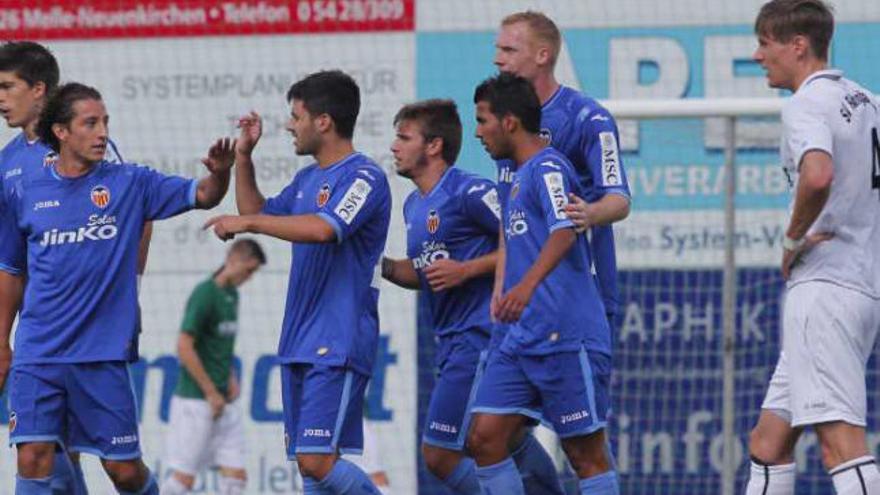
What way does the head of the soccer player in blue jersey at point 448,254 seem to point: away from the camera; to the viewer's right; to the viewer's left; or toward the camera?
to the viewer's left

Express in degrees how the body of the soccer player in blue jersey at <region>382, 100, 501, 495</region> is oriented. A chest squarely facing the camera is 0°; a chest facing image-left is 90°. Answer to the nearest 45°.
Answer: approximately 45°

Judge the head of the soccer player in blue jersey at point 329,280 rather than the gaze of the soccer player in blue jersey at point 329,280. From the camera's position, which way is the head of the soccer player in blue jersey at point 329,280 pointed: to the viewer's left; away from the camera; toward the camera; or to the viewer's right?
to the viewer's left

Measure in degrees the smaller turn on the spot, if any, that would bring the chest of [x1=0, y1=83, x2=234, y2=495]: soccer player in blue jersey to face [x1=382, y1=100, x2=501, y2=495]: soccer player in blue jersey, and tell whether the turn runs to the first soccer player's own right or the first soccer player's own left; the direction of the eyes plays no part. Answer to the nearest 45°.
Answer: approximately 90° to the first soccer player's own left

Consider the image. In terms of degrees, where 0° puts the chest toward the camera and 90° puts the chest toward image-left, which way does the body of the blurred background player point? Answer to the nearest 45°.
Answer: approximately 315°

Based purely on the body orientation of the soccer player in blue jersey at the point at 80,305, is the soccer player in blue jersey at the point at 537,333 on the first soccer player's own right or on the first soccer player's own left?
on the first soccer player's own left

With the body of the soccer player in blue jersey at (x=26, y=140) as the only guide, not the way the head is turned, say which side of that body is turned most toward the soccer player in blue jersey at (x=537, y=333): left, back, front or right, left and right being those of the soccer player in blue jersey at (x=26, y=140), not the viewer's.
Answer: left

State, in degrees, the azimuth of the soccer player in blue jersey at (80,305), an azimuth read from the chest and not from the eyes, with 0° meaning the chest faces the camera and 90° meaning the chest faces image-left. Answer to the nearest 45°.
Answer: approximately 0°

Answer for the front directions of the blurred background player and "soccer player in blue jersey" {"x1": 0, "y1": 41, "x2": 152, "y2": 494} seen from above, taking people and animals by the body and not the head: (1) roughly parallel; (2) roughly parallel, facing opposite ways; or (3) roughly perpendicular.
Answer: roughly perpendicular
